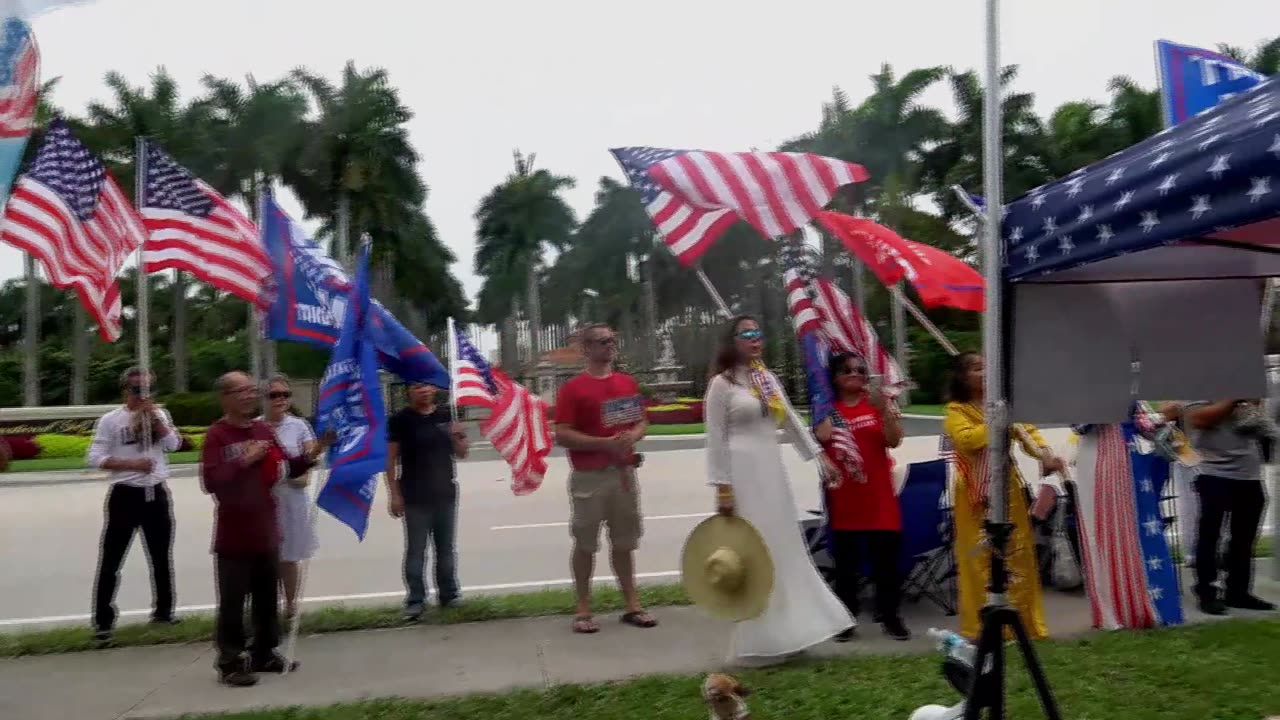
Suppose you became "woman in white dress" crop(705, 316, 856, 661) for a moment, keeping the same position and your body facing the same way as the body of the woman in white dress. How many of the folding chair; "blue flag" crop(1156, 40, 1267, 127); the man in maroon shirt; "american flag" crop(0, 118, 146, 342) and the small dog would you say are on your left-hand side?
2

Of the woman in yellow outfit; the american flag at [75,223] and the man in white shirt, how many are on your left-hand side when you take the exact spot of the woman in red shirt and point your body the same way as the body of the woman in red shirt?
1

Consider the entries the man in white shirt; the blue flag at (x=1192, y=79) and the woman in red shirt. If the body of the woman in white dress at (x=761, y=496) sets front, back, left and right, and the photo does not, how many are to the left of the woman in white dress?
2

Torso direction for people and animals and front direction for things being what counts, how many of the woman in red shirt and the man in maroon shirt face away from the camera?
0

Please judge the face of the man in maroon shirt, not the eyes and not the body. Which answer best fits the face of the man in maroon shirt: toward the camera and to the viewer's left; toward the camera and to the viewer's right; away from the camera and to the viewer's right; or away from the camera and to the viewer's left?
toward the camera and to the viewer's right
